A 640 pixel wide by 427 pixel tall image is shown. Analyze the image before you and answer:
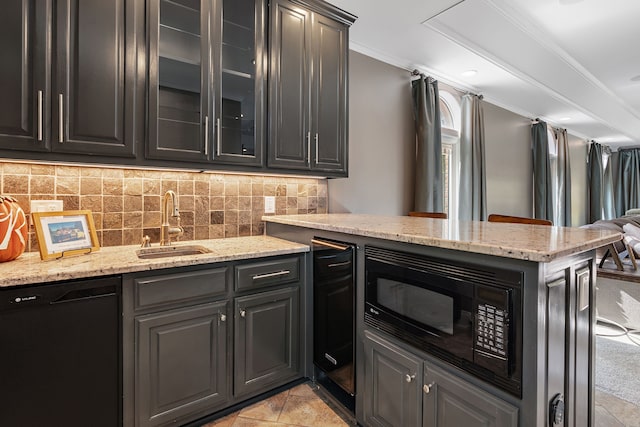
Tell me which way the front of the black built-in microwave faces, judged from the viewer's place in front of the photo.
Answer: facing the viewer and to the left of the viewer

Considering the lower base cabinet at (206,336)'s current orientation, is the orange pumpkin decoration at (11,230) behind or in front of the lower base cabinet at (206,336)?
behind

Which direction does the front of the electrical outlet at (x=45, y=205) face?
toward the camera

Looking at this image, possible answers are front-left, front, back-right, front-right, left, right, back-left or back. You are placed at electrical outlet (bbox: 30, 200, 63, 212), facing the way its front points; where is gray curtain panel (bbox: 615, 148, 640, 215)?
left

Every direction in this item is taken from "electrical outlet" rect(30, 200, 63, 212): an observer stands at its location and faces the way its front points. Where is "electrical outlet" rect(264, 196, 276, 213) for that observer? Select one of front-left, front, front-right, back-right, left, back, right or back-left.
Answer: left

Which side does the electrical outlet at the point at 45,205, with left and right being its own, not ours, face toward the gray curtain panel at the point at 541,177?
left

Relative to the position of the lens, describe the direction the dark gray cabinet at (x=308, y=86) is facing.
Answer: facing the viewer and to the right of the viewer

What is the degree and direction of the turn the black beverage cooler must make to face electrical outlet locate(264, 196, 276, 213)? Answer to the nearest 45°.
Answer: approximately 90° to its right

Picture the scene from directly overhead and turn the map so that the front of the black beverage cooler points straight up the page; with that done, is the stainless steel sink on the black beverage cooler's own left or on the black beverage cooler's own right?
on the black beverage cooler's own right

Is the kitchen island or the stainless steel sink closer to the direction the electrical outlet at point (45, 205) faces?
the kitchen island

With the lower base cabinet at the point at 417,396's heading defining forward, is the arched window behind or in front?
behind

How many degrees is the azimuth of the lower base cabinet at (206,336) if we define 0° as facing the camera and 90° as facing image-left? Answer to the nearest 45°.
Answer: approximately 315°

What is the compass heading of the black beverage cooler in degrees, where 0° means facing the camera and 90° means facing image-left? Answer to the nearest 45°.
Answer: approximately 45°

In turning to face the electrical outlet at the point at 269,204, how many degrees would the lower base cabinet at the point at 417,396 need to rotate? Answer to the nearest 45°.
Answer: approximately 90° to its right

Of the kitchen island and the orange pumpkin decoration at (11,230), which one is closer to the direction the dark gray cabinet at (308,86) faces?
the kitchen island
